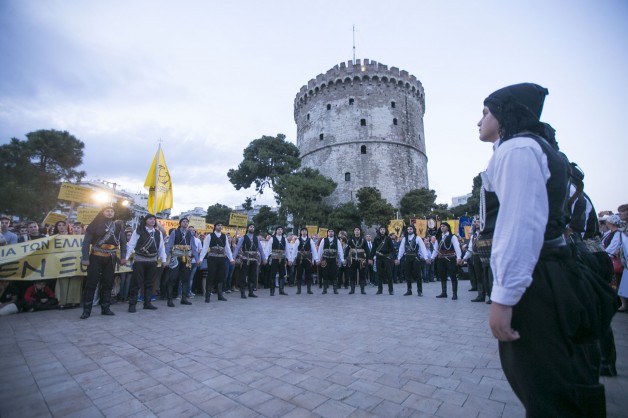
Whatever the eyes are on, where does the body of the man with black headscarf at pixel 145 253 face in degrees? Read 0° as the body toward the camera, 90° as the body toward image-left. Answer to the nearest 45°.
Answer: approximately 315°

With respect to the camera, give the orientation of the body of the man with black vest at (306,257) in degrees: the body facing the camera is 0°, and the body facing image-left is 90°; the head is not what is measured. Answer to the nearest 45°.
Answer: approximately 0°

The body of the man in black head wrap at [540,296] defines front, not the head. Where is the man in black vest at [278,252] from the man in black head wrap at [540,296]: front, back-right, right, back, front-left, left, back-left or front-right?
front-right

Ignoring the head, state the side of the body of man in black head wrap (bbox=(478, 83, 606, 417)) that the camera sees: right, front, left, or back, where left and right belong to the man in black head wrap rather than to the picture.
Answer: left

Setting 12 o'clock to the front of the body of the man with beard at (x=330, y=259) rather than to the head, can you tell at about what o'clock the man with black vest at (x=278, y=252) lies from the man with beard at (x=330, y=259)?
the man with black vest at (x=278, y=252) is roughly at 3 o'clock from the man with beard at (x=330, y=259).

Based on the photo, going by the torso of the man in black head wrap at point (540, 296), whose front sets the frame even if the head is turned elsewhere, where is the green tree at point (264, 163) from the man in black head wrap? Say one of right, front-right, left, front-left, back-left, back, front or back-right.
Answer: front-right

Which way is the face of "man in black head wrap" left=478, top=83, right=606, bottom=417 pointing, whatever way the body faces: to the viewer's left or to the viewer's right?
to the viewer's left

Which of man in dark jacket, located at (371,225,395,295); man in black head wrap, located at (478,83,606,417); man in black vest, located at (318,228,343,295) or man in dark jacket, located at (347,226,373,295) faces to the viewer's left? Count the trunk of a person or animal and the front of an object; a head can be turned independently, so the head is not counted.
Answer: man in black head wrap, located at (478,83,606,417)

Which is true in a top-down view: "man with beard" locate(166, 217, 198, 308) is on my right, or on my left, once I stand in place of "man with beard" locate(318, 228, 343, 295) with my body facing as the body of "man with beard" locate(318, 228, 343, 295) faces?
on my right

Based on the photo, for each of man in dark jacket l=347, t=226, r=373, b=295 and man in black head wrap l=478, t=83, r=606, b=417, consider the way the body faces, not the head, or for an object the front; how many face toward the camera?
1

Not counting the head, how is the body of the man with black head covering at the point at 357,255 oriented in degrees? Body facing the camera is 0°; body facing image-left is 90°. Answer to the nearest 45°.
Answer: approximately 0°
